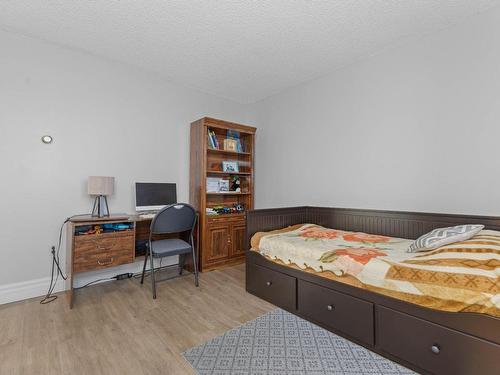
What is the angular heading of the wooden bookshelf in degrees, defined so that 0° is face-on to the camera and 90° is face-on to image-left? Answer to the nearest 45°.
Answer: approximately 315°

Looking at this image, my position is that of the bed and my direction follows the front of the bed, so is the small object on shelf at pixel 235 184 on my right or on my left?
on my right

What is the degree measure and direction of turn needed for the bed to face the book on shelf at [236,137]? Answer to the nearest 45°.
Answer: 0° — it already faces it

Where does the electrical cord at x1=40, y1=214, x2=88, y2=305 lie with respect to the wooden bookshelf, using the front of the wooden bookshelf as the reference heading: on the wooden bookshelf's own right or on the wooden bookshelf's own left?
on the wooden bookshelf's own right

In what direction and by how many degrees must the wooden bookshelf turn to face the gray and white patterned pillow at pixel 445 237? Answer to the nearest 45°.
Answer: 0° — it already faces it
